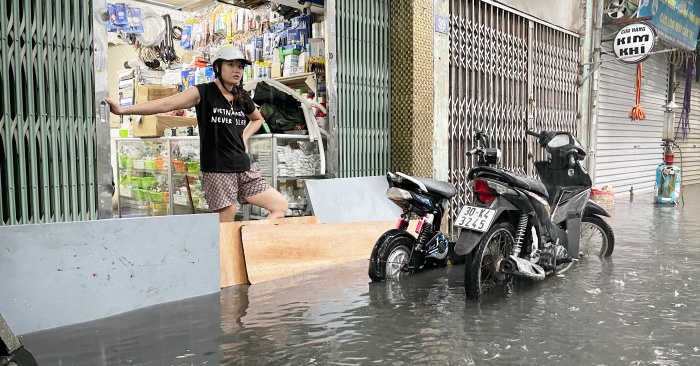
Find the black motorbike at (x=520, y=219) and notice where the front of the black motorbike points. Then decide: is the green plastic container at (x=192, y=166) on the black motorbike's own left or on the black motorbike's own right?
on the black motorbike's own left

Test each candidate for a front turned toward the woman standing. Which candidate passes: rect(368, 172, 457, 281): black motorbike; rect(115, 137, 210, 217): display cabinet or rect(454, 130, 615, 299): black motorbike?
the display cabinet

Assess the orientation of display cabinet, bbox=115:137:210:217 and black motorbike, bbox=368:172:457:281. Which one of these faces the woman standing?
the display cabinet

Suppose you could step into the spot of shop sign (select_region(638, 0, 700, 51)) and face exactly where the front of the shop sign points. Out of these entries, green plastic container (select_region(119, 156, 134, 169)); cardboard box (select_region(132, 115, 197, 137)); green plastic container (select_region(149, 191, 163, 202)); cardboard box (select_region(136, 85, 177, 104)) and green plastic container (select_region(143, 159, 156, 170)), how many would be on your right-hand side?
5

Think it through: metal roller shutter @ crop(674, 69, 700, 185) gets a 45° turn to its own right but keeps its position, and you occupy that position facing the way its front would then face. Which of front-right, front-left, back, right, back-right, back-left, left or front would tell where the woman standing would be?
front

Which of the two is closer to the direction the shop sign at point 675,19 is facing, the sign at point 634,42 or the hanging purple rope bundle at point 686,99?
the sign

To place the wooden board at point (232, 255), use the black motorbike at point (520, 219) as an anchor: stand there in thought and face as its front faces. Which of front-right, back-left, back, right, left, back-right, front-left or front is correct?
back-left

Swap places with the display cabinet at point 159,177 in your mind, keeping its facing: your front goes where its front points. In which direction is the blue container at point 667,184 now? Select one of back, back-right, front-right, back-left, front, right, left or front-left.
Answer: left

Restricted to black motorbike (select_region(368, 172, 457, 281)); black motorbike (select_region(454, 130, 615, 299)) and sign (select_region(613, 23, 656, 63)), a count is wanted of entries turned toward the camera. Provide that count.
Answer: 1

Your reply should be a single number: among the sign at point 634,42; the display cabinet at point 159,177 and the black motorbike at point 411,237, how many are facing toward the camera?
2

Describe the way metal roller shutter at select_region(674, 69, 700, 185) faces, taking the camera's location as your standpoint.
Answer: facing the viewer and to the right of the viewer

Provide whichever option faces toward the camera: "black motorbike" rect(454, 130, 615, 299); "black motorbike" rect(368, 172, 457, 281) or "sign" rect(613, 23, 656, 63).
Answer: the sign

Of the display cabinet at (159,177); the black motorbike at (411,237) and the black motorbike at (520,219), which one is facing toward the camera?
the display cabinet

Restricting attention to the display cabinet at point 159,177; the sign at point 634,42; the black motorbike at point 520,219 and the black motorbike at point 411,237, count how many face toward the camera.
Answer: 2
